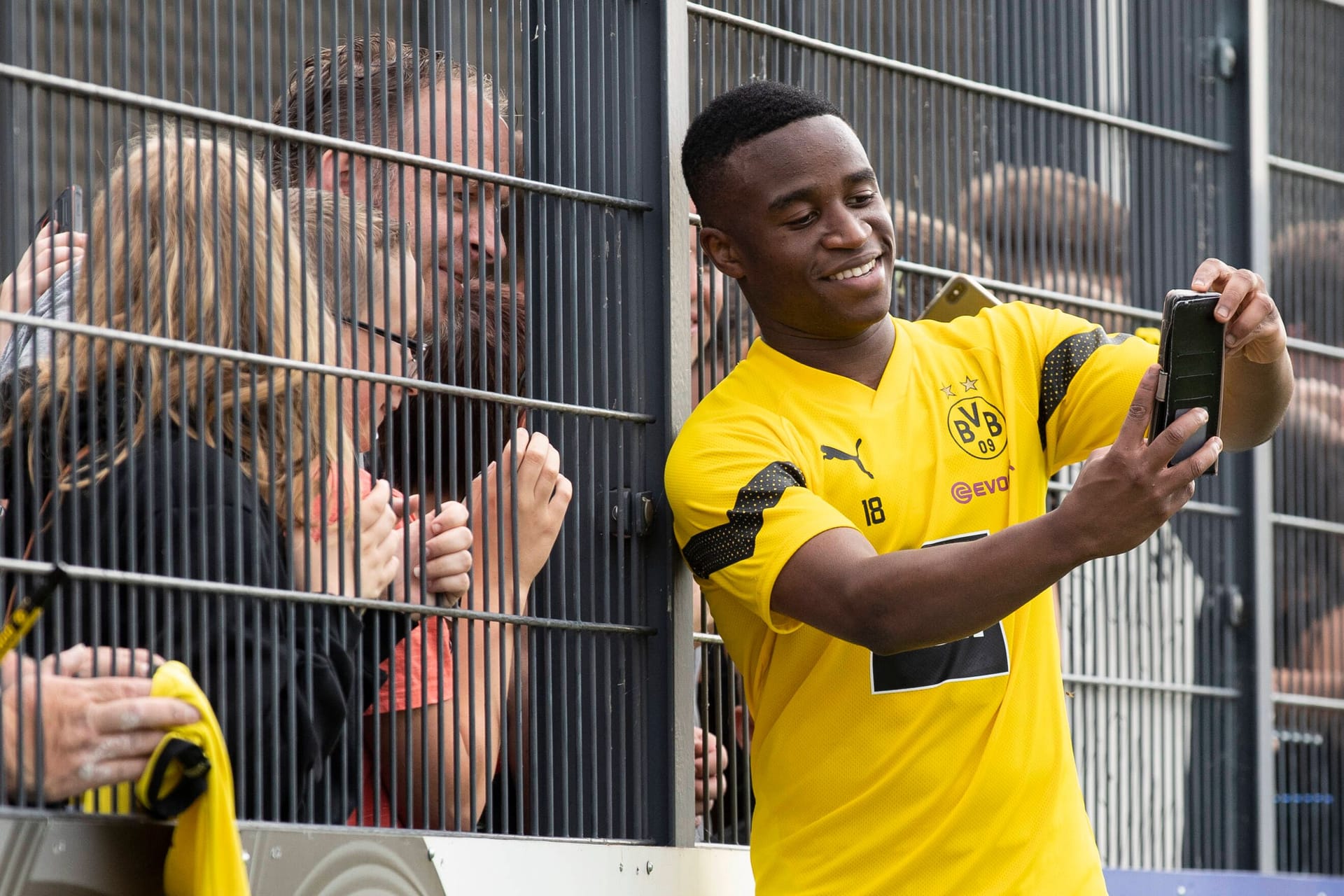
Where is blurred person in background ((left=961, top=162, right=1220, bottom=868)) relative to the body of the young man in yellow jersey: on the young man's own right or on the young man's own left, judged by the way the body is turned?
on the young man's own left

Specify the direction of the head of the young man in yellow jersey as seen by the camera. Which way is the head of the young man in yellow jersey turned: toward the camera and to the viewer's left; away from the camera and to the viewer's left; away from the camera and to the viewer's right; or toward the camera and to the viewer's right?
toward the camera and to the viewer's right

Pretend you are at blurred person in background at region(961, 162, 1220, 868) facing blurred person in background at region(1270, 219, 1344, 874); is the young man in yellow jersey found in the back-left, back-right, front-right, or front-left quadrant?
back-right

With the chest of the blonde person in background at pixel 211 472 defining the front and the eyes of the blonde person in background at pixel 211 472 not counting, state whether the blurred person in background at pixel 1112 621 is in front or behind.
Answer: in front

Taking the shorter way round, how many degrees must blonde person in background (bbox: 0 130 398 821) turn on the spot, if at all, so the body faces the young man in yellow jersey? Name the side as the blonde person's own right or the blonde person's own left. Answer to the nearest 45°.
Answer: approximately 45° to the blonde person's own right

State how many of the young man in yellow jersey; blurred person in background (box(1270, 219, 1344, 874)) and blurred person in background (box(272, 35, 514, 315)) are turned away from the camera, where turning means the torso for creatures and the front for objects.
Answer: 0

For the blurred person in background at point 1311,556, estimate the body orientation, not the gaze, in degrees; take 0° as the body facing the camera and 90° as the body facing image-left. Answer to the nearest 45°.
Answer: approximately 45°

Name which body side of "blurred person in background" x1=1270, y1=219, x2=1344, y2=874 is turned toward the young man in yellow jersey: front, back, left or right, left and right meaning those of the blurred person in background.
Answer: front

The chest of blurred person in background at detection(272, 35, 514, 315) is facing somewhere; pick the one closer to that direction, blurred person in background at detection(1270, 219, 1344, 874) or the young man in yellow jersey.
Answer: the young man in yellow jersey

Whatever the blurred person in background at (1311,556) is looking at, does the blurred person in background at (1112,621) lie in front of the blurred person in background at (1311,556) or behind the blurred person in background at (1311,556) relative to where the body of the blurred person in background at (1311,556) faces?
in front

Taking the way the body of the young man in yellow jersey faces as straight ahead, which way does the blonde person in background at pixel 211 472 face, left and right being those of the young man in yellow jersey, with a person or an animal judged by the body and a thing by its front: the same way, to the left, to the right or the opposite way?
to the left

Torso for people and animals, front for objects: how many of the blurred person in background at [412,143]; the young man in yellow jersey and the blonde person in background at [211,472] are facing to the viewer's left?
0

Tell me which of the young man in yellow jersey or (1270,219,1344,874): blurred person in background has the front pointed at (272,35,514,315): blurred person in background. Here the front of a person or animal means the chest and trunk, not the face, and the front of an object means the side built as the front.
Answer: (1270,219,1344,874): blurred person in background

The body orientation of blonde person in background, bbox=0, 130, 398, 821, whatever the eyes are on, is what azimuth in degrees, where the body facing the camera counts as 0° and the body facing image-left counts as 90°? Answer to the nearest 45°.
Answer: approximately 225°
